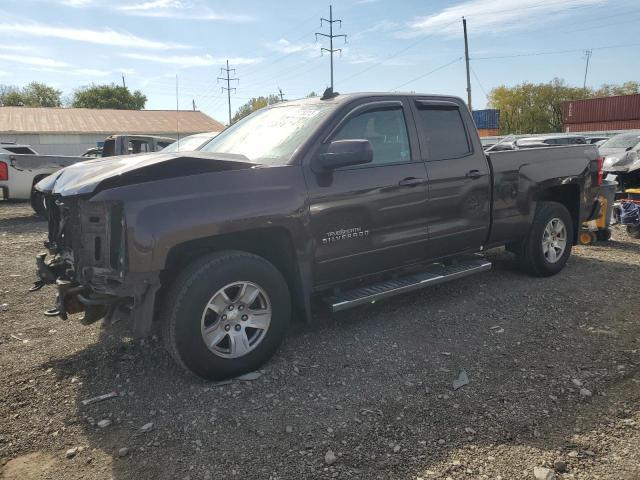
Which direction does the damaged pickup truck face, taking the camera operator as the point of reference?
facing the viewer and to the left of the viewer

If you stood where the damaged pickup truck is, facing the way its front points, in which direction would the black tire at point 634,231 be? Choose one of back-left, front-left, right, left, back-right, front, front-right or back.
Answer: back

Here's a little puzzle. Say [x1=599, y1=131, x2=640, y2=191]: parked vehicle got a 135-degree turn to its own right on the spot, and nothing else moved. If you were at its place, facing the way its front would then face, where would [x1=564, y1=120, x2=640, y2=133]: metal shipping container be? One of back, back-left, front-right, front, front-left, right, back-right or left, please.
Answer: front

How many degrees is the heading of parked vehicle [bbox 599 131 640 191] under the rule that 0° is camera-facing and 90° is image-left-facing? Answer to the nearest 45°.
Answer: approximately 45°

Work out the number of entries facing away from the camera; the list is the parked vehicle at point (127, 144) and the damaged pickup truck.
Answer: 0

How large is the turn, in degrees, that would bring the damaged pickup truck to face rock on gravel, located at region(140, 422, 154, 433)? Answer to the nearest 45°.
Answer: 0° — it already faces it

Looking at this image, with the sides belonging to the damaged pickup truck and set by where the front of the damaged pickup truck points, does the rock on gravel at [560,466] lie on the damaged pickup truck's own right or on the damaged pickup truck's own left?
on the damaged pickup truck's own left
